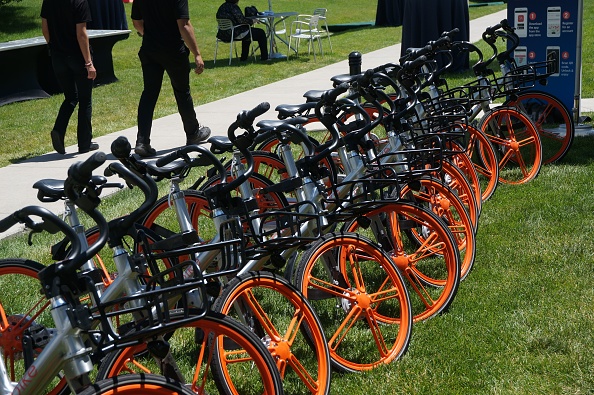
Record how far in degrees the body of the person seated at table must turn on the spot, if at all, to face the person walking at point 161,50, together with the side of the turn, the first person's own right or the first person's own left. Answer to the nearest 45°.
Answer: approximately 90° to the first person's own right

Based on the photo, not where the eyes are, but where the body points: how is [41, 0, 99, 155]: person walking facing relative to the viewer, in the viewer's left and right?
facing away from the viewer and to the right of the viewer

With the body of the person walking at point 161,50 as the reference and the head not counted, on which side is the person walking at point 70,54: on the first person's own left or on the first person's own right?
on the first person's own left

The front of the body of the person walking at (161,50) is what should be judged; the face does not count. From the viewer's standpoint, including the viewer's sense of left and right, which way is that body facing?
facing away from the viewer and to the right of the viewer

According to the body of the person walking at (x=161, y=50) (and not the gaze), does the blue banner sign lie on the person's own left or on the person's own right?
on the person's own right

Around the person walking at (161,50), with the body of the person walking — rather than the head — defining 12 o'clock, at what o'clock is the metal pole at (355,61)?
The metal pole is roughly at 1 o'clock from the person walking.

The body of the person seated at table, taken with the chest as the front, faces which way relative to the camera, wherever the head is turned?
to the viewer's right

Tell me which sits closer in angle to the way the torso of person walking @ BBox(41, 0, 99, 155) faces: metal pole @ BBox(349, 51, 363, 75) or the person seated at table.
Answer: the person seated at table

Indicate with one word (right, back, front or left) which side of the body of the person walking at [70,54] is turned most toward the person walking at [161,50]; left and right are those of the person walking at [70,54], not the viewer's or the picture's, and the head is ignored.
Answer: right
